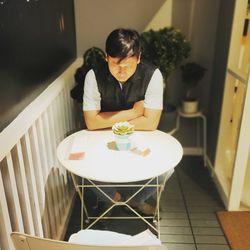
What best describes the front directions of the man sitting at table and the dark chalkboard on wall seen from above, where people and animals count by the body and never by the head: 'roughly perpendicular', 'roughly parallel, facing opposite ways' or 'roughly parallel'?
roughly perpendicular

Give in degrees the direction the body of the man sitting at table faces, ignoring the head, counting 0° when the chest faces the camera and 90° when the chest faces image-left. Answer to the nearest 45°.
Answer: approximately 0°

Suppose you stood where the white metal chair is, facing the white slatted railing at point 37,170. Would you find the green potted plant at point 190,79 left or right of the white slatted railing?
right

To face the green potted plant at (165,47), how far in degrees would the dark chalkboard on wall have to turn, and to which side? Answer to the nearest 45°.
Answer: approximately 45° to its left

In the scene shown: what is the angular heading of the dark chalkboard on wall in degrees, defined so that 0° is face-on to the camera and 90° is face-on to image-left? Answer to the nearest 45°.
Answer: approximately 270°

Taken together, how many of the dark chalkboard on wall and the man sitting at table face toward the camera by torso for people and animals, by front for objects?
1

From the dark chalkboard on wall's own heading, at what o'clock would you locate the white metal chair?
The white metal chair is roughly at 3 o'clock from the dark chalkboard on wall.
